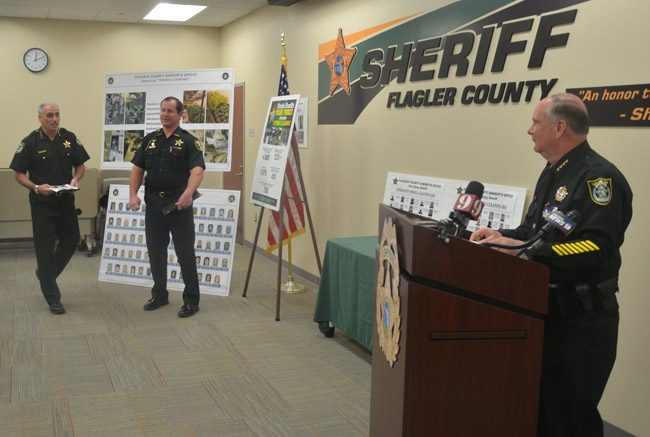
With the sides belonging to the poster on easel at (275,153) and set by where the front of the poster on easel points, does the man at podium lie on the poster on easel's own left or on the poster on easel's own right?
on the poster on easel's own left

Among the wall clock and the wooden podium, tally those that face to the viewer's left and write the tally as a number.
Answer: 1

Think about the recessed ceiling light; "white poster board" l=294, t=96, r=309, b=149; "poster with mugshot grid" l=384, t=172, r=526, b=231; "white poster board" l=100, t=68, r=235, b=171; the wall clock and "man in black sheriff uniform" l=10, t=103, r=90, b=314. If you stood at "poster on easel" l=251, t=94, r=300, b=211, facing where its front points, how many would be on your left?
1

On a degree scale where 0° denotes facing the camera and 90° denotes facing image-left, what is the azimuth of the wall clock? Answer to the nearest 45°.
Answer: approximately 0°

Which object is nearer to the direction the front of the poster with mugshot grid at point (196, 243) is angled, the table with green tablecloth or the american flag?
the table with green tablecloth

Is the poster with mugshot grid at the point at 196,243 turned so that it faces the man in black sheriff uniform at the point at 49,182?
no

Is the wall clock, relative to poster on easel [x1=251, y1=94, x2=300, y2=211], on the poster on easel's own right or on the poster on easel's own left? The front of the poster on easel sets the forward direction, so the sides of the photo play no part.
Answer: on the poster on easel's own right

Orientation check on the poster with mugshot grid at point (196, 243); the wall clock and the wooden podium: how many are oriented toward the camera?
2

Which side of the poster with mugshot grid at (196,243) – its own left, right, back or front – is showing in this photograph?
front

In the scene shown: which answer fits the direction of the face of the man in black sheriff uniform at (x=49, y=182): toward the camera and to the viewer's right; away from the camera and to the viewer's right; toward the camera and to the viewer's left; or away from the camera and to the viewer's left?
toward the camera and to the viewer's right

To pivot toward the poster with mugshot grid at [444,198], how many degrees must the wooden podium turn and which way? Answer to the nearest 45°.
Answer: approximately 90° to its right

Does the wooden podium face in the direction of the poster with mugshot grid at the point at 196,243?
no

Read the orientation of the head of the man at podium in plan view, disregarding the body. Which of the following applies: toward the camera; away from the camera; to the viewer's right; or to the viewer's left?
to the viewer's left

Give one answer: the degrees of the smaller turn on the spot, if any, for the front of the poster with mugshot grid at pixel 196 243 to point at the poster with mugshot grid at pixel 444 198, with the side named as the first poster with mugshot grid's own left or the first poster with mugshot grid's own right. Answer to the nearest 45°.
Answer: approximately 45° to the first poster with mugshot grid's own left

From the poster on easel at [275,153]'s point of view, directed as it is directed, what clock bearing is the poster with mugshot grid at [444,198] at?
The poster with mugshot grid is roughly at 9 o'clock from the poster on easel.

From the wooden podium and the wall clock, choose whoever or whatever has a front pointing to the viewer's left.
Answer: the wooden podium

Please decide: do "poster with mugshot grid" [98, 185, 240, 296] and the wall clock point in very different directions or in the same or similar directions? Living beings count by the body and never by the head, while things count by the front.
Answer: same or similar directions

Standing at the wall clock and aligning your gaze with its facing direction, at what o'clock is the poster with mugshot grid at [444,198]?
The poster with mugshot grid is roughly at 11 o'clock from the wall clock.

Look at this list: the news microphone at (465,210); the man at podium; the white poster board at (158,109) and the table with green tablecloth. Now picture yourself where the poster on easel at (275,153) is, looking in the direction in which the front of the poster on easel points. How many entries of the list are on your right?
1

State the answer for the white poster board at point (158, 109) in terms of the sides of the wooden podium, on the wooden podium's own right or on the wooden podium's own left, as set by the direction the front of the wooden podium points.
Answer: on the wooden podium's own right

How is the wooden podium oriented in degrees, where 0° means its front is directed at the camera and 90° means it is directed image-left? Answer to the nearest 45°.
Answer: approximately 90°
